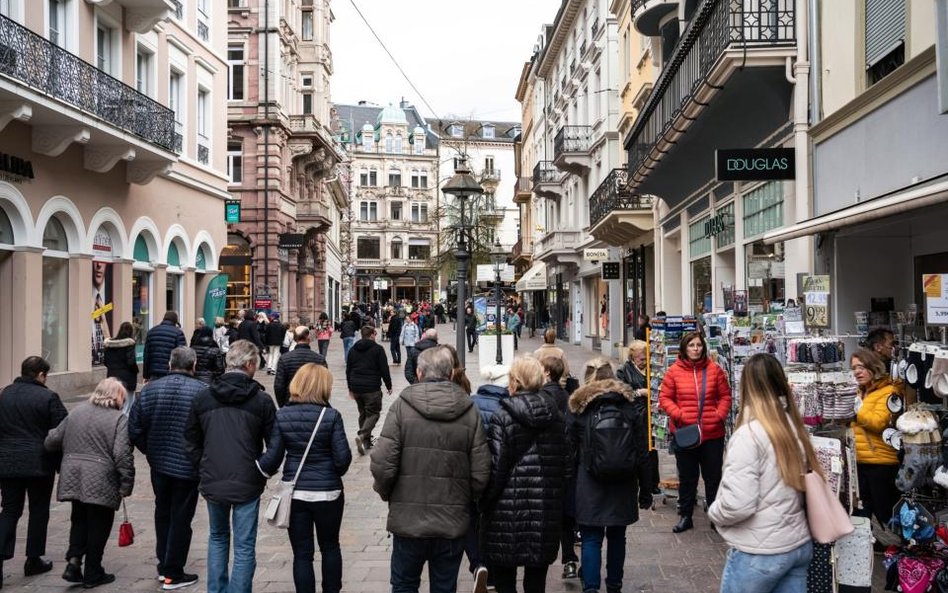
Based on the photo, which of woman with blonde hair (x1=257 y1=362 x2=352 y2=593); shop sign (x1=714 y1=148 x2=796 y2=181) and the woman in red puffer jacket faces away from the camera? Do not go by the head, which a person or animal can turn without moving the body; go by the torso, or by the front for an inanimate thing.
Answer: the woman with blonde hair

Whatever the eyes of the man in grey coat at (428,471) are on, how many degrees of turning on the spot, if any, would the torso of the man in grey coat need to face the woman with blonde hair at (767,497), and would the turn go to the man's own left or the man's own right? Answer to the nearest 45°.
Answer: approximately 135° to the man's own right

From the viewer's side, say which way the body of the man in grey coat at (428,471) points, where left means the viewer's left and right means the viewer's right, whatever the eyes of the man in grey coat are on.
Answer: facing away from the viewer

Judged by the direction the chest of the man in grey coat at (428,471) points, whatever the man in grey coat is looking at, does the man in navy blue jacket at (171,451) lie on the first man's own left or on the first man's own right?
on the first man's own left

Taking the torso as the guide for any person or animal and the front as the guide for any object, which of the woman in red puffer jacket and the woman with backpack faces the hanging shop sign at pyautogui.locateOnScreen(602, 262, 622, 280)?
the woman with backpack

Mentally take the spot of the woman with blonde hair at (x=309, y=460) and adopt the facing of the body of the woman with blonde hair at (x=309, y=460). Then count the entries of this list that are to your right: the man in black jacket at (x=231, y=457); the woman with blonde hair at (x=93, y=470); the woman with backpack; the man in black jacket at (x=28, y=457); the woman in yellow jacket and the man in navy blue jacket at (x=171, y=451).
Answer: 2

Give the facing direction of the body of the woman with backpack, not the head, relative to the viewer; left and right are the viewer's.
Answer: facing away from the viewer

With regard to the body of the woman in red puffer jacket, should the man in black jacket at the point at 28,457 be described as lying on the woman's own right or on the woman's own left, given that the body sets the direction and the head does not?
on the woman's own right

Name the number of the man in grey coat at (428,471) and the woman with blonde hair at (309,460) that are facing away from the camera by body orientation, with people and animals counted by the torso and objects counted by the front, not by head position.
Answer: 2

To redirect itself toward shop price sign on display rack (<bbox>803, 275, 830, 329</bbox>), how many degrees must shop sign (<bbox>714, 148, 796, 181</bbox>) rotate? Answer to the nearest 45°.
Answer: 0° — it already faces it

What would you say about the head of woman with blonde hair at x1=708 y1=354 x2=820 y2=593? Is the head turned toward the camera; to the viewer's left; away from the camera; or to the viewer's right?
away from the camera

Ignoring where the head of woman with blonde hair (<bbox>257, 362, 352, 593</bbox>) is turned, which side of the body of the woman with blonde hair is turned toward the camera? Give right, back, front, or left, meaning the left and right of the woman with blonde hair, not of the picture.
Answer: back

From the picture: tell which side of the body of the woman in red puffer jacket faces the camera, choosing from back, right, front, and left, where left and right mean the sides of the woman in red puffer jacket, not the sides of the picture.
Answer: front

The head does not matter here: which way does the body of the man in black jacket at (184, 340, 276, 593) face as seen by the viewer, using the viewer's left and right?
facing away from the viewer

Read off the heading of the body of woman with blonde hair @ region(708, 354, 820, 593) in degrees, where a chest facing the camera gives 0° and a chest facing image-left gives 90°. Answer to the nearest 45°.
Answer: approximately 135°

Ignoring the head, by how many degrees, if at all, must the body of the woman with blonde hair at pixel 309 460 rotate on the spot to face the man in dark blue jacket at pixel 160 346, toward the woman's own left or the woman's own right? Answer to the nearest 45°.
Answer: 0° — they already face them

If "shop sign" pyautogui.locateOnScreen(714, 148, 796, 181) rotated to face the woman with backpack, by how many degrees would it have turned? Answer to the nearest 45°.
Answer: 0° — it already faces them
